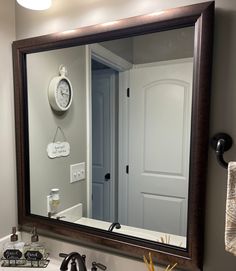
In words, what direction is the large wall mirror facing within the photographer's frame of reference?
facing the viewer and to the left of the viewer

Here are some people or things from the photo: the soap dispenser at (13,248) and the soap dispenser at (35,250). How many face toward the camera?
2

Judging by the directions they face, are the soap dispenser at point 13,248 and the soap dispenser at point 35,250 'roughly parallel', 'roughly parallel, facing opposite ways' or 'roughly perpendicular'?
roughly parallel

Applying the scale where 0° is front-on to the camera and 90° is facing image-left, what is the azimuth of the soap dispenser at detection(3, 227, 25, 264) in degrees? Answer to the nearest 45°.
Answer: approximately 0°

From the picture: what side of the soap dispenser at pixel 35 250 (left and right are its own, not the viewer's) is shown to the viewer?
front
